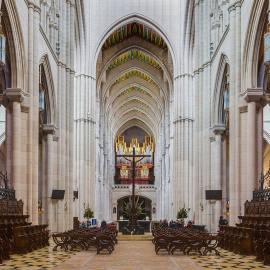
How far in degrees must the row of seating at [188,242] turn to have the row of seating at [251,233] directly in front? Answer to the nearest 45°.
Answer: approximately 90° to its right

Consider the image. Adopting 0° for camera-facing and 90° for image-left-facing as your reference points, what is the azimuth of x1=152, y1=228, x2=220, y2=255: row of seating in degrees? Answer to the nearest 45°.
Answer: approximately 180°

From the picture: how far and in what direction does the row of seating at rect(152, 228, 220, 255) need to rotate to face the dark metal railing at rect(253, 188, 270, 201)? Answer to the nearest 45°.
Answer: approximately 45° to its right

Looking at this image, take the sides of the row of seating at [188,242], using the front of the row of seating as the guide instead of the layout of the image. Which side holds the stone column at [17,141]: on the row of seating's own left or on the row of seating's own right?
on the row of seating's own left

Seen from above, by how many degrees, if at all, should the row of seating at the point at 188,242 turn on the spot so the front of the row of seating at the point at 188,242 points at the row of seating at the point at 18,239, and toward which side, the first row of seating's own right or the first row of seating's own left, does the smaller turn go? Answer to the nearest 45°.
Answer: approximately 90° to the first row of seating's own left

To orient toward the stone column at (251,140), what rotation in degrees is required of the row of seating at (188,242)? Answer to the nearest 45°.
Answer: approximately 45° to its right

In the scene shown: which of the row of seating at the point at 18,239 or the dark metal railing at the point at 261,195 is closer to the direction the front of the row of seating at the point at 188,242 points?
the dark metal railing

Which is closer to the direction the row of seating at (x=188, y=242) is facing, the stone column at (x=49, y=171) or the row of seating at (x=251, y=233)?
the stone column
